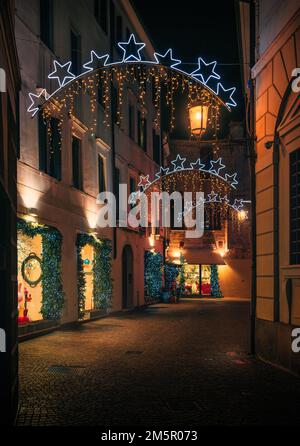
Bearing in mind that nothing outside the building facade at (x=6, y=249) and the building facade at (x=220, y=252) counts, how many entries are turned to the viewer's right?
1

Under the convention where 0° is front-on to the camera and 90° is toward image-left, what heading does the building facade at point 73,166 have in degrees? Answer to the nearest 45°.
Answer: approximately 315°

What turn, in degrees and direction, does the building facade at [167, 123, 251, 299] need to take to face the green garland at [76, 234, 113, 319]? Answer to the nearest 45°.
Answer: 0° — it already faces it

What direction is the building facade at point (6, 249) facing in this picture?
to the viewer's right

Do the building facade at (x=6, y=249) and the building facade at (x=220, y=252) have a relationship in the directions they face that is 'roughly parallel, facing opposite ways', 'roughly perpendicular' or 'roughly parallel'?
roughly perpendicular

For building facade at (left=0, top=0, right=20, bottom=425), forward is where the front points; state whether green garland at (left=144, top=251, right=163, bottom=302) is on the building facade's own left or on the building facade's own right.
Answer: on the building facade's own left

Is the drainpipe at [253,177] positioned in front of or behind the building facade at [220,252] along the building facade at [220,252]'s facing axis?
in front

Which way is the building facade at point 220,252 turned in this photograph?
toward the camera

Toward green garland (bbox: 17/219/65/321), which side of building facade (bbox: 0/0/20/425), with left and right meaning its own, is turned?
left
